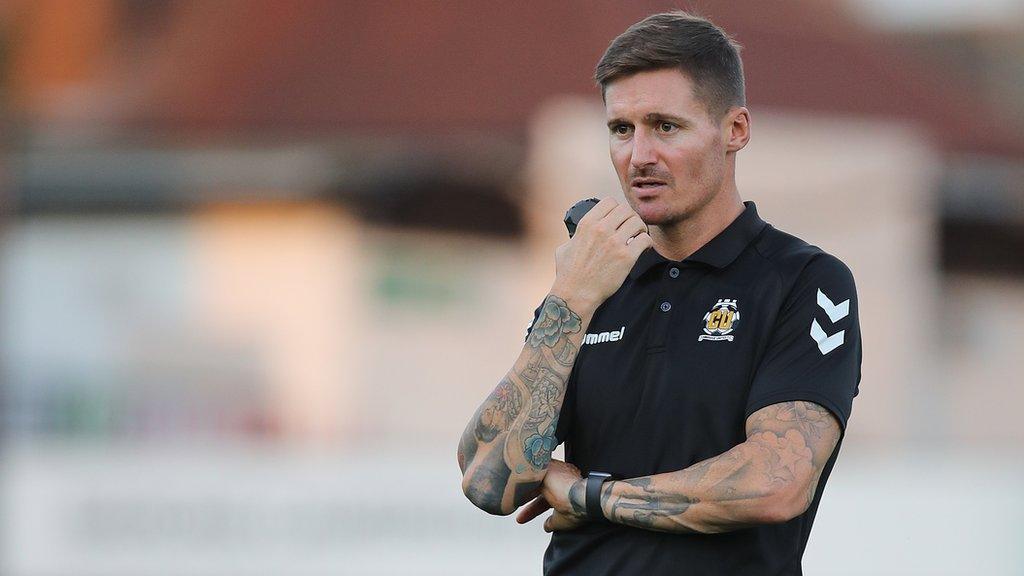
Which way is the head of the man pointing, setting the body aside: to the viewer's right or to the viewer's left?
to the viewer's left

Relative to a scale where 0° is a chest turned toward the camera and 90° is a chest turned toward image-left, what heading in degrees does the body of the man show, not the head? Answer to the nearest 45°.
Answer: approximately 45°
